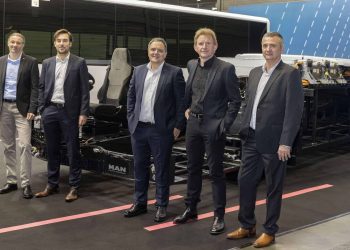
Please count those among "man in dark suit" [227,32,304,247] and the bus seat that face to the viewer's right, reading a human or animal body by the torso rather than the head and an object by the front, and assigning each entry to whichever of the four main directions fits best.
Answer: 0

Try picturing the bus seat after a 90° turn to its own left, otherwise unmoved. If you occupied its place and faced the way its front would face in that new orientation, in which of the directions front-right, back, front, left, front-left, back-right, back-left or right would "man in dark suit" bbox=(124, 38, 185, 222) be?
front-right

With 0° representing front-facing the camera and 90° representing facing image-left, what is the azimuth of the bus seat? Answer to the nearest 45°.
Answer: approximately 45°

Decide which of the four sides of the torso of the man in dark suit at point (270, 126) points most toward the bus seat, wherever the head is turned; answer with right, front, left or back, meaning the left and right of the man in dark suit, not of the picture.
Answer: right

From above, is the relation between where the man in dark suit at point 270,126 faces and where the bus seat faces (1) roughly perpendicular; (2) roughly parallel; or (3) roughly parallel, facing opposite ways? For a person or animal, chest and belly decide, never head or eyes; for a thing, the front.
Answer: roughly parallel

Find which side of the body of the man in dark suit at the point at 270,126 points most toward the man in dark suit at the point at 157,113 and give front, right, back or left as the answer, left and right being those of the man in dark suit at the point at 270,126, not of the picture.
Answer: right

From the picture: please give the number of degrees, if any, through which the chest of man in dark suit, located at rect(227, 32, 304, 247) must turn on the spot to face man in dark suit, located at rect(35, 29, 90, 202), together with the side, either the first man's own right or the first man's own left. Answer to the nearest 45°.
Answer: approximately 90° to the first man's own right

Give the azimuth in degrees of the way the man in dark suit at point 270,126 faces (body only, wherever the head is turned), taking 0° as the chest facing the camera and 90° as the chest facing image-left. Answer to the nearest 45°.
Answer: approximately 45°

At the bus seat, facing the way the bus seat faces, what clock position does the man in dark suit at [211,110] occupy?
The man in dark suit is roughly at 10 o'clock from the bus seat.
